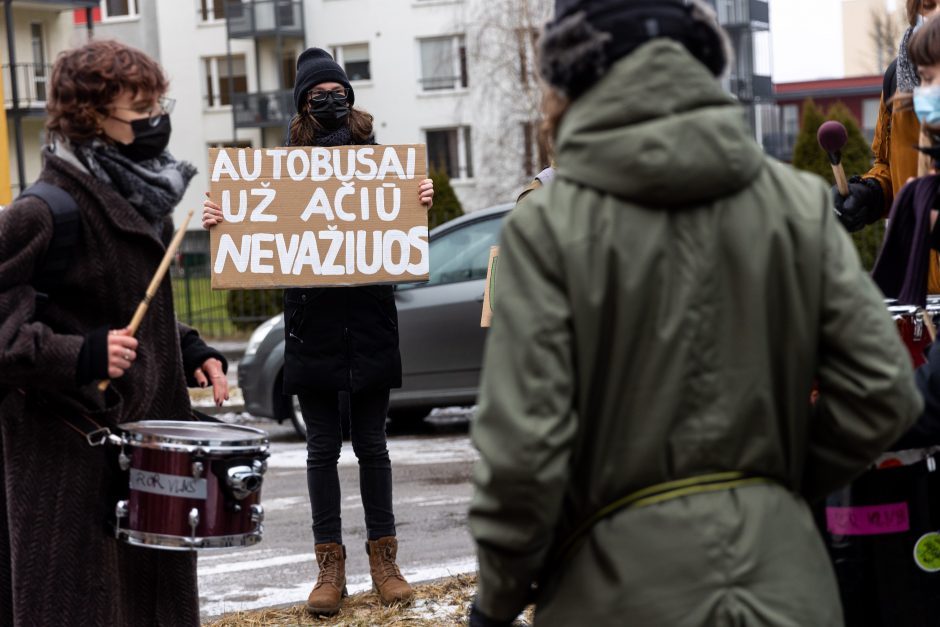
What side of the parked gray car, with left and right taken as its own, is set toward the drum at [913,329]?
left

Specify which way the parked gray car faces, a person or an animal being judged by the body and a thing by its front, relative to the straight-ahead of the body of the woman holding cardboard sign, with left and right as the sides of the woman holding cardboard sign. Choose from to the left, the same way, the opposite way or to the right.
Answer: to the right

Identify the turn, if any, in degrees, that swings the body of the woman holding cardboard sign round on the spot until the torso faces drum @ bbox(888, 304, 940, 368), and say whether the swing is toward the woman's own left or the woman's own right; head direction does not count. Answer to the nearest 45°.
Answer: approximately 45° to the woman's own left

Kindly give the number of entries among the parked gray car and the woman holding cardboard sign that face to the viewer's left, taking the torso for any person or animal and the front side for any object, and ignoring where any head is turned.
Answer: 1

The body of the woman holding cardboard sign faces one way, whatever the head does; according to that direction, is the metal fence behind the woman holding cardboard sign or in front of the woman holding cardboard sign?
behind

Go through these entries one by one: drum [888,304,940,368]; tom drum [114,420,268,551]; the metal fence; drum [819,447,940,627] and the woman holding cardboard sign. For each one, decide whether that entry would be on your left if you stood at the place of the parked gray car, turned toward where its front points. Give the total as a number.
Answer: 4

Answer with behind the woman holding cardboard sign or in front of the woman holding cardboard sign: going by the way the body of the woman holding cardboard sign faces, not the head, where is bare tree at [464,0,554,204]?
behind

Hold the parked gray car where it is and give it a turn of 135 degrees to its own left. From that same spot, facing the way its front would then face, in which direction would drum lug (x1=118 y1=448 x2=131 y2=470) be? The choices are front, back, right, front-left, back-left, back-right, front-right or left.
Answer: front-right

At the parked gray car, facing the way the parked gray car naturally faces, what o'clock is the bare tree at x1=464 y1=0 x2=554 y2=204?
The bare tree is roughly at 3 o'clock from the parked gray car.

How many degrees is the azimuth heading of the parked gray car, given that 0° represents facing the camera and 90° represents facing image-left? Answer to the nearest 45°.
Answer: approximately 90°
